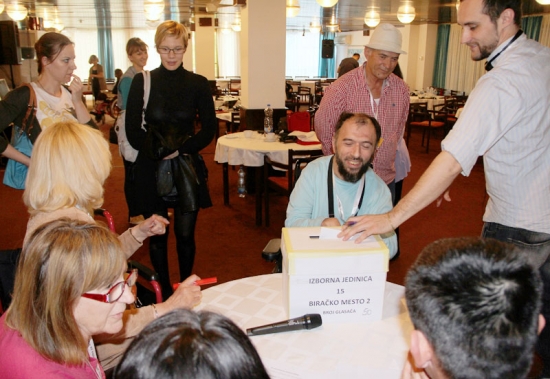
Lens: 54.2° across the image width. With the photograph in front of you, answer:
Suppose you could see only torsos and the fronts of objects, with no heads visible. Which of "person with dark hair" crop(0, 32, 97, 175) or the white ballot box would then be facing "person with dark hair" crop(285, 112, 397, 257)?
"person with dark hair" crop(0, 32, 97, 175)

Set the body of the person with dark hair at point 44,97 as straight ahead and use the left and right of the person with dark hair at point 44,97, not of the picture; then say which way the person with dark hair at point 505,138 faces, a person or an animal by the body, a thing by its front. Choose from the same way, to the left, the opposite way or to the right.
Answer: the opposite way

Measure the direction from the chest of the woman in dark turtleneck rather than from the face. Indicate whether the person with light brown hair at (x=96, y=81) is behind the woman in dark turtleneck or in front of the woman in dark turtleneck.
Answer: behind

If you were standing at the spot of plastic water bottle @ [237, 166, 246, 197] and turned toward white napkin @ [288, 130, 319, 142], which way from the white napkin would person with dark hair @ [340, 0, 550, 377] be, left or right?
right

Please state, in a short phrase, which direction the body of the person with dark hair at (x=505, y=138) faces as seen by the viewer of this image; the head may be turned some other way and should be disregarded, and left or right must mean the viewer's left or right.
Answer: facing to the left of the viewer

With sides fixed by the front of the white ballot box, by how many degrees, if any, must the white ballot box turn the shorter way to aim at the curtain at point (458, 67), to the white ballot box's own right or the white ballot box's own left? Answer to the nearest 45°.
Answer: approximately 180°

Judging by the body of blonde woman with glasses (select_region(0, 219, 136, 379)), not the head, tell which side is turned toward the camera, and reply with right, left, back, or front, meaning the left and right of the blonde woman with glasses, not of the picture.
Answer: right

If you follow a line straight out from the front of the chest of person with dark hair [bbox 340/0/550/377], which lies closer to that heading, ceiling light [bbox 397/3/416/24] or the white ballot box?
the white ballot box

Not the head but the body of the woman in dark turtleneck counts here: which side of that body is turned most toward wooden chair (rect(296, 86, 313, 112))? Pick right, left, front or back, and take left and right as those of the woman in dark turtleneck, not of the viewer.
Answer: back

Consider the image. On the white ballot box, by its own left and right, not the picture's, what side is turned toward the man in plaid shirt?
back

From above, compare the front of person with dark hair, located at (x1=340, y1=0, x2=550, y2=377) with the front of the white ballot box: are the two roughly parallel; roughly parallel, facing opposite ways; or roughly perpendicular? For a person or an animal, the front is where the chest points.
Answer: roughly perpendicular
